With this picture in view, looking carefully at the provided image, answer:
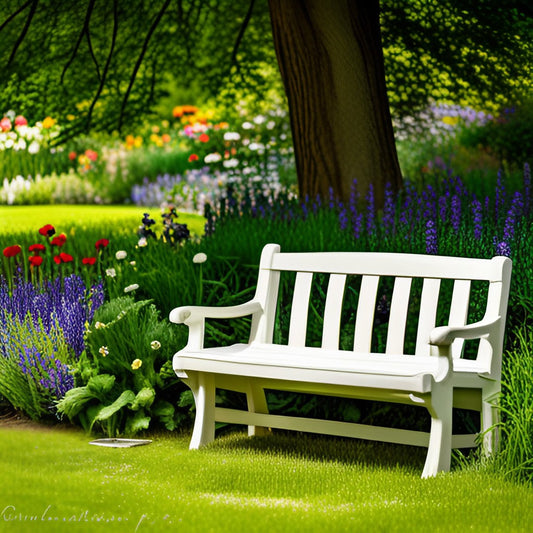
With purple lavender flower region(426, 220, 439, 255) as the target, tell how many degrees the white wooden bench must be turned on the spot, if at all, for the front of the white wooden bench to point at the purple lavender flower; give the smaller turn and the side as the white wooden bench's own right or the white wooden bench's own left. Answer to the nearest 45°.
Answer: approximately 180°

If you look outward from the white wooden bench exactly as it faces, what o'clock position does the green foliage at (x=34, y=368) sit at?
The green foliage is roughly at 2 o'clock from the white wooden bench.

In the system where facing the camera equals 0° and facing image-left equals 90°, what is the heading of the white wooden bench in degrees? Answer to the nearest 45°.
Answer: approximately 45°

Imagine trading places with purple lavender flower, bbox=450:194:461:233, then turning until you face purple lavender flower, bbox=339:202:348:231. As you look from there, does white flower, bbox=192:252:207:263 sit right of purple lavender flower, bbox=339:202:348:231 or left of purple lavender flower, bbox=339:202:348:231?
left

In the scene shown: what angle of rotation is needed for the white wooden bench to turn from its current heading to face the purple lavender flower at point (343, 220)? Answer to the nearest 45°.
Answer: approximately 135° to its right

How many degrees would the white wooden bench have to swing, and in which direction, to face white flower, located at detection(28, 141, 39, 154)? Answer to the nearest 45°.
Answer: approximately 90° to its right
